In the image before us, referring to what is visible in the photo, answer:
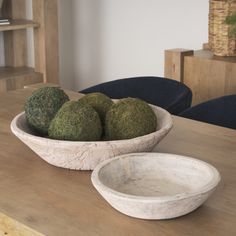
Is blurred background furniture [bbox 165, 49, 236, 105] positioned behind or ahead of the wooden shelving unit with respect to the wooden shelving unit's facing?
ahead

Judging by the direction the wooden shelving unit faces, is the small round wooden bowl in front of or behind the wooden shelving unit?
in front

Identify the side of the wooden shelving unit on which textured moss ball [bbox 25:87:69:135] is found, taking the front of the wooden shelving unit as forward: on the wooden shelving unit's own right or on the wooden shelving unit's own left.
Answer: on the wooden shelving unit's own right

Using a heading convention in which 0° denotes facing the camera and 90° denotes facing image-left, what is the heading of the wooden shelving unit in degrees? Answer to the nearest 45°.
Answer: approximately 315°

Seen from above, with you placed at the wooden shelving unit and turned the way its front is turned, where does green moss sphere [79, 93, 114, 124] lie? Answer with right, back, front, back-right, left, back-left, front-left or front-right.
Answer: front-right

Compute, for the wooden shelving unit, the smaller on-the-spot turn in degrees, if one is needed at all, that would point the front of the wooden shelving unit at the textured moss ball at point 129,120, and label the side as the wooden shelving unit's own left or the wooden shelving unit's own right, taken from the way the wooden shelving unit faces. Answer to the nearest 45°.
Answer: approximately 45° to the wooden shelving unit's own right

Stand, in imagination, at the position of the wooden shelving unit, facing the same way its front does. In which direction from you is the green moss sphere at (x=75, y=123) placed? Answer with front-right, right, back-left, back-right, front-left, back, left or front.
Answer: front-right
